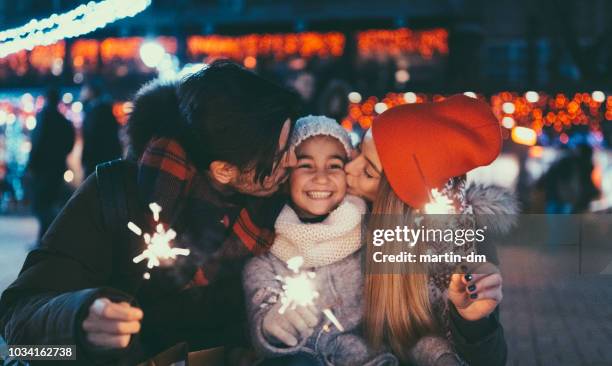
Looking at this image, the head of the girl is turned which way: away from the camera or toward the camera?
toward the camera

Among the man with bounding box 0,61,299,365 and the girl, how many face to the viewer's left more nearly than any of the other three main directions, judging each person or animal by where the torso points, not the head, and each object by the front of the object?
0

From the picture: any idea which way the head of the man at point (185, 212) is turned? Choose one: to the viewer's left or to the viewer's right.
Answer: to the viewer's right

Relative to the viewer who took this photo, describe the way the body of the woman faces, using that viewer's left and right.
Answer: facing the viewer and to the left of the viewer

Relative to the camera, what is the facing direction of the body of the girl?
toward the camera

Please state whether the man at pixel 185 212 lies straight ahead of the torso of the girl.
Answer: no

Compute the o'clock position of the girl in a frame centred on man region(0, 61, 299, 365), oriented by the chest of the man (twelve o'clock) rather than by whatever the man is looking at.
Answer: The girl is roughly at 10 o'clock from the man.

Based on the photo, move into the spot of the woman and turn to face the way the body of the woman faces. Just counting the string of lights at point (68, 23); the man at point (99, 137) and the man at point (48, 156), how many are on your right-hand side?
3

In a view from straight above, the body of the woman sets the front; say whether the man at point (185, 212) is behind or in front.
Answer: in front

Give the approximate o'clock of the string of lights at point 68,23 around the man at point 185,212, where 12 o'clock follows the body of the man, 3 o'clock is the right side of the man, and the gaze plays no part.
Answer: The string of lights is roughly at 7 o'clock from the man.

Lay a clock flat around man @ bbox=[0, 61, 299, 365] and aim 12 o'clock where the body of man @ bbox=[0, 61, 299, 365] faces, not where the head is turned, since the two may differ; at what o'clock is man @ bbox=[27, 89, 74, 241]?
man @ bbox=[27, 89, 74, 241] is roughly at 7 o'clock from man @ bbox=[0, 61, 299, 365].

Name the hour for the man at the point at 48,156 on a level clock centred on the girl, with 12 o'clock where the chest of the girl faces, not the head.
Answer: The man is roughly at 5 o'clock from the girl.

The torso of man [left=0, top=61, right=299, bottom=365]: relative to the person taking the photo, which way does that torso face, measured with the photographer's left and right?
facing the viewer and to the right of the viewer

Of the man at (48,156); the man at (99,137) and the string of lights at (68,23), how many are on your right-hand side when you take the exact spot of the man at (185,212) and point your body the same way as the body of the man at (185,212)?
0

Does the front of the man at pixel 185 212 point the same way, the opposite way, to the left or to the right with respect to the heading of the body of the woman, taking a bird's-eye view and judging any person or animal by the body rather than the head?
to the left

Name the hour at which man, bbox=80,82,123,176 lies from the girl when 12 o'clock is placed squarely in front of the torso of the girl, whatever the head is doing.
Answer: The man is roughly at 5 o'clock from the girl.

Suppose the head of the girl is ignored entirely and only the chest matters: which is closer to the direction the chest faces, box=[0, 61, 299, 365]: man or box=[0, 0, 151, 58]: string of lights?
the man

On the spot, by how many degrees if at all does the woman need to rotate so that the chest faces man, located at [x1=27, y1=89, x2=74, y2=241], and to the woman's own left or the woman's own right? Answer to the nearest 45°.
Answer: approximately 90° to the woman's own right

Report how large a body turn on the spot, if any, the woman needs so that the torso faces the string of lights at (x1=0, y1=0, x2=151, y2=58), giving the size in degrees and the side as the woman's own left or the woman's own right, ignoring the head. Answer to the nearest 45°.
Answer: approximately 90° to the woman's own right

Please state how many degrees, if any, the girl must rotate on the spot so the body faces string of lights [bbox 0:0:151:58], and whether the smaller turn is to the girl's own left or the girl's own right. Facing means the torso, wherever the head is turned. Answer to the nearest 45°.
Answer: approximately 135° to the girl's own right

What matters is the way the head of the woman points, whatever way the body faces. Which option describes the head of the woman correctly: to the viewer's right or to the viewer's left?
to the viewer's left

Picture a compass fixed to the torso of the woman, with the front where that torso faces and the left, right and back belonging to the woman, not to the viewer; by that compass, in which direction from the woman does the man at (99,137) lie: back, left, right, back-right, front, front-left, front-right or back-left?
right
